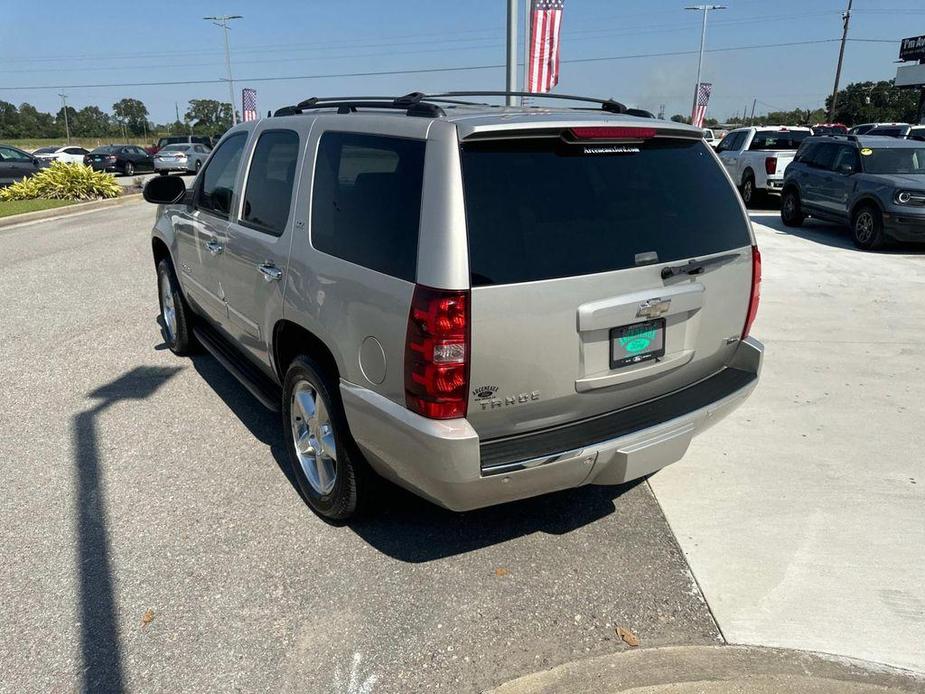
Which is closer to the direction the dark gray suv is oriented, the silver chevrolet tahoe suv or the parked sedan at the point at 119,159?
the silver chevrolet tahoe suv

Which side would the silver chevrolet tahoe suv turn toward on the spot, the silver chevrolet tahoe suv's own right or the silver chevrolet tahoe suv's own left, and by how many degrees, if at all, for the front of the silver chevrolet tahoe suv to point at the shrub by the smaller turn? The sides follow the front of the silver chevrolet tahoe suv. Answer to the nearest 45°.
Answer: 0° — it already faces it

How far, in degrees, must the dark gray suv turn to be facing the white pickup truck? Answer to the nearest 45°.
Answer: approximately 180°

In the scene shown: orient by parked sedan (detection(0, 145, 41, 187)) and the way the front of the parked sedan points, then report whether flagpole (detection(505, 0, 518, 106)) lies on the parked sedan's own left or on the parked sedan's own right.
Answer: on the parked sedan's own right

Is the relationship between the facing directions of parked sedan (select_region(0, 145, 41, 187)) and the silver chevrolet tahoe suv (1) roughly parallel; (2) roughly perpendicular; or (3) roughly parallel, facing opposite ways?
roughly perpendicular

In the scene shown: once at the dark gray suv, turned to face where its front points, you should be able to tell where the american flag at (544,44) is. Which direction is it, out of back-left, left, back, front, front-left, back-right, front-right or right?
back-right

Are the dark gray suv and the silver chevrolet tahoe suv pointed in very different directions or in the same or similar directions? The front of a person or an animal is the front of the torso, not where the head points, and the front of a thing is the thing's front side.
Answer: very different directions

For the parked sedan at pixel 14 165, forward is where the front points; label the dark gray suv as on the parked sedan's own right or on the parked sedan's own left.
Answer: on the parked sedan's own right

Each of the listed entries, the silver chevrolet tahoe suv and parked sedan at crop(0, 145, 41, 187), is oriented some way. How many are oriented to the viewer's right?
1

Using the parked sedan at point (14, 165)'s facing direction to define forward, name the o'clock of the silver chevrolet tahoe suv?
The silver chevrolet tahoe suv is roughly at 3 o'clock from the parked sedan.

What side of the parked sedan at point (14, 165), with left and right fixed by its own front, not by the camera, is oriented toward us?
right

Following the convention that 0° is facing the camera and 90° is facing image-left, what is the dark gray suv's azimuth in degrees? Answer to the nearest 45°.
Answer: approximately 315°
